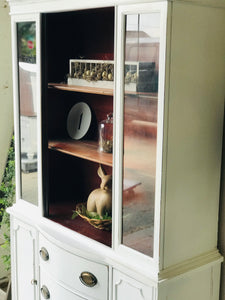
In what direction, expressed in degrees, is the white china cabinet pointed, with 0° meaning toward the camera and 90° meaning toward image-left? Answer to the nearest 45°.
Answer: approximately 45°
